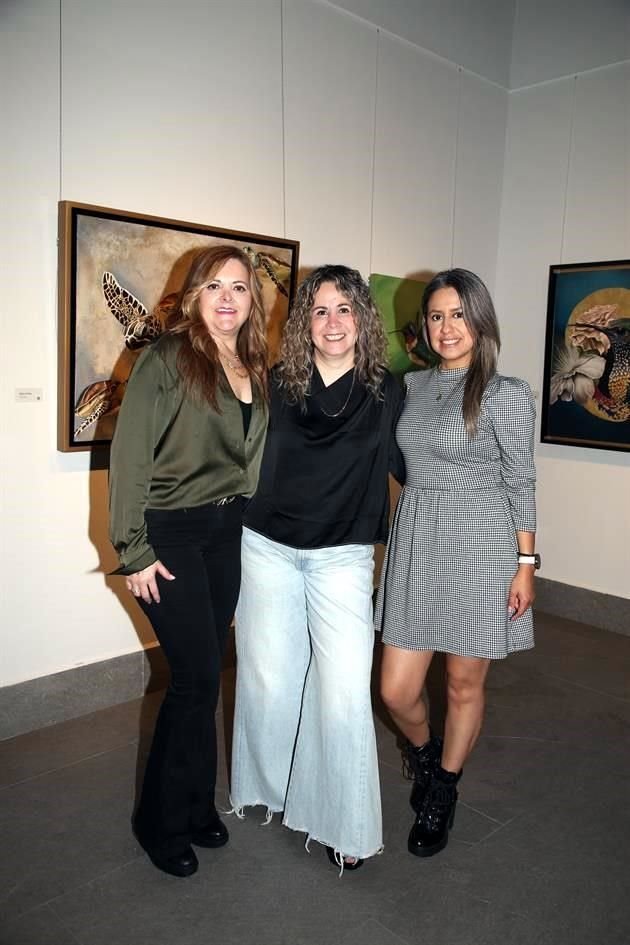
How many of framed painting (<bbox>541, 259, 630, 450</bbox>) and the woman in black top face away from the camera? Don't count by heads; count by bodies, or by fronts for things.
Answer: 0

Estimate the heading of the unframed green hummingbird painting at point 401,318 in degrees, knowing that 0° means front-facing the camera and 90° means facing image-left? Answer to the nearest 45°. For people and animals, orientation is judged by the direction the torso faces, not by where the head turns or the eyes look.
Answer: approximately 315°

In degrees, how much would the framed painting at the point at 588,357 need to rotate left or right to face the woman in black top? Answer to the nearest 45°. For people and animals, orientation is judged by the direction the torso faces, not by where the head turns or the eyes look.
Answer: approximately 45° to its left

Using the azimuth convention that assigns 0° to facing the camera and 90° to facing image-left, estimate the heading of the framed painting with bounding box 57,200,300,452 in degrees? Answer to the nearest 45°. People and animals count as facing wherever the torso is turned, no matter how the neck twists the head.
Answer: approximately 315°

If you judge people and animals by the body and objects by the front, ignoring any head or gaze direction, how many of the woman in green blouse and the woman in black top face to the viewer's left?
0

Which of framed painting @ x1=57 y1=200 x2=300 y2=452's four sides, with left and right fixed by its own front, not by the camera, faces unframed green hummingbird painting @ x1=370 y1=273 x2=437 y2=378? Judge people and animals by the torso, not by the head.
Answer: left

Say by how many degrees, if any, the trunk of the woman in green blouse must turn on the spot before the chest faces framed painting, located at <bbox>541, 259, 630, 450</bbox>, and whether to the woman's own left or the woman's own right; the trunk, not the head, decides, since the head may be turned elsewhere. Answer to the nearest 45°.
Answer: approximately 90° to the woman's own left

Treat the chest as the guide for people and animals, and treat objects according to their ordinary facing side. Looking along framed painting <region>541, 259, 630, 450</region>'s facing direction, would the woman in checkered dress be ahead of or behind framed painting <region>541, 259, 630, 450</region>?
ahead

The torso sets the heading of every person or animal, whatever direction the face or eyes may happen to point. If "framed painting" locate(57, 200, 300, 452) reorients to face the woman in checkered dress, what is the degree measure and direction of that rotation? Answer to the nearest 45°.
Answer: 0° — it already faces them

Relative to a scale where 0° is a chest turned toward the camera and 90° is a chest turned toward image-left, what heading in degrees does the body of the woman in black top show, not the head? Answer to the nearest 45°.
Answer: approximately 0°
